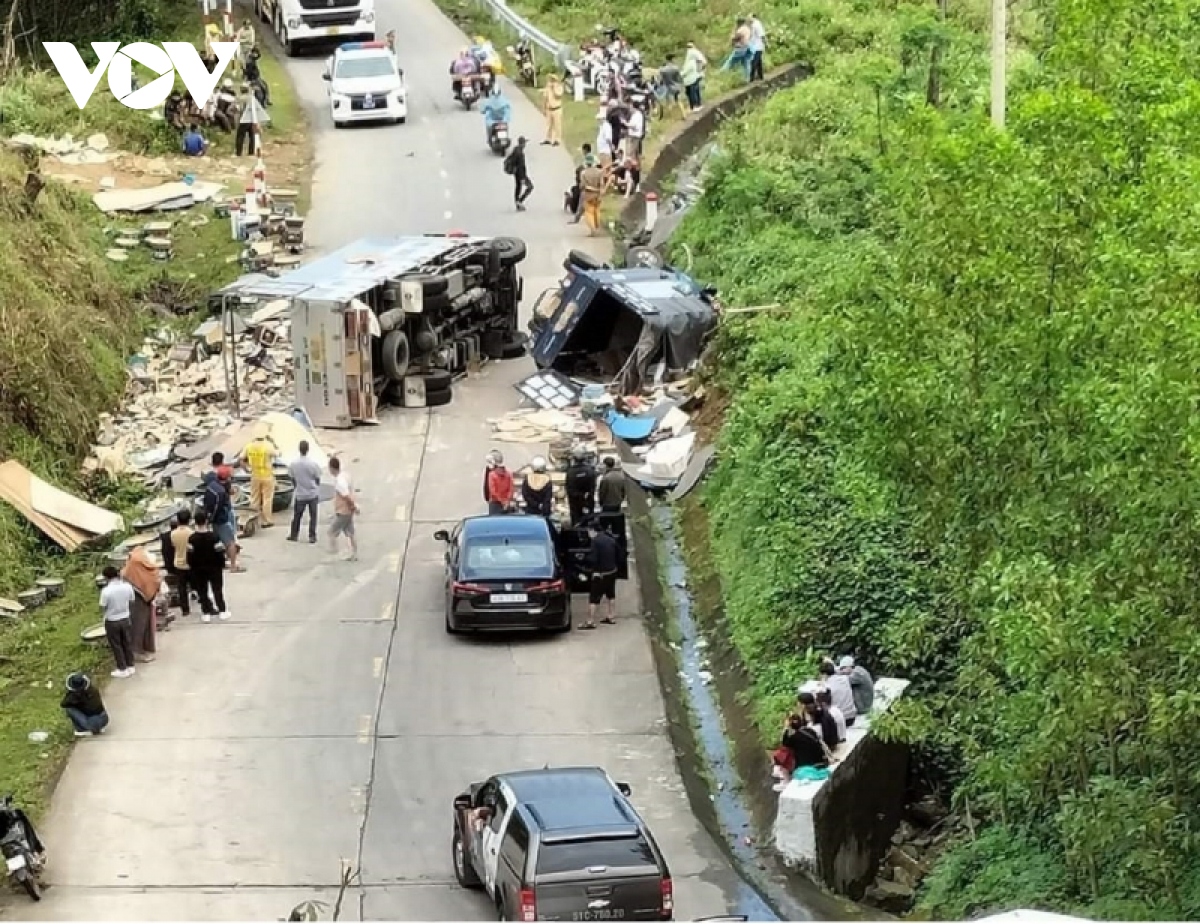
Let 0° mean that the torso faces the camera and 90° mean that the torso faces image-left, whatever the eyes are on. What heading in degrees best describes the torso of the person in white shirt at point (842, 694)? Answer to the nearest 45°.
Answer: approximately 90°

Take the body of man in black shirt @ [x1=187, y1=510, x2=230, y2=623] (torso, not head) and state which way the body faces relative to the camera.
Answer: away from the camera

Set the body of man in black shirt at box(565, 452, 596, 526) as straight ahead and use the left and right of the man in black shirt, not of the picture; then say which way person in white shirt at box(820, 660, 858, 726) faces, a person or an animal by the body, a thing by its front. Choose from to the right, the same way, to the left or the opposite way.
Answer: to the left

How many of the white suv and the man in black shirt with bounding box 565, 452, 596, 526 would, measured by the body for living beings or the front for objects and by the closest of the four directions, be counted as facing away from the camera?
1

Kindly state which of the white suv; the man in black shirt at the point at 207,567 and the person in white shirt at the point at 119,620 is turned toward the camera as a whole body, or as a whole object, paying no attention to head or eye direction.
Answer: the white suv

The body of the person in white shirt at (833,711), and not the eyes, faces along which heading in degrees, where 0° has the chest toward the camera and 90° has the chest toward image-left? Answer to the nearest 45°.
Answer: approximately 90°

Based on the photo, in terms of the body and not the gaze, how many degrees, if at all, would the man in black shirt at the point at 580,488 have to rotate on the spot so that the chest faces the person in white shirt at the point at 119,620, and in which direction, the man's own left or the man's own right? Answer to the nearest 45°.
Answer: approximately 135° to the man's own left

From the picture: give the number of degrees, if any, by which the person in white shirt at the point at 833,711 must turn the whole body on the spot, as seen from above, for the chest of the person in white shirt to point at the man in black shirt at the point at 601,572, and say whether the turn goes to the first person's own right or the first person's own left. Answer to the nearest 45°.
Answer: approximately 45° to the first person's own right

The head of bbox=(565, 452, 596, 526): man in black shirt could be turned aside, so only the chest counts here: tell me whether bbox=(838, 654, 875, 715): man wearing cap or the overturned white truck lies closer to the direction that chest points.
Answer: the overturned white truck

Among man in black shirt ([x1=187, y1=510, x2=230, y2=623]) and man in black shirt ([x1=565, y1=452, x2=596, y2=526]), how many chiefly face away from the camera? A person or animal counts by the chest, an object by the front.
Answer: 2

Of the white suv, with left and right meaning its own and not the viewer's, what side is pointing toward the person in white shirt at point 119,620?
front

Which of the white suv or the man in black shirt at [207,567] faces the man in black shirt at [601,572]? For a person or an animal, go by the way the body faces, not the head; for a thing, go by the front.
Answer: the white suv
